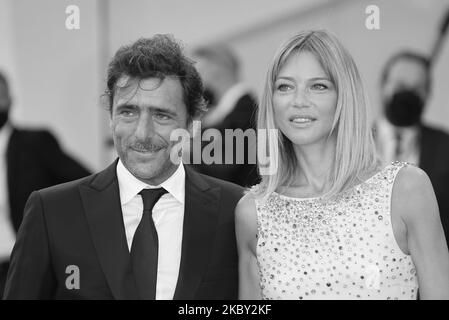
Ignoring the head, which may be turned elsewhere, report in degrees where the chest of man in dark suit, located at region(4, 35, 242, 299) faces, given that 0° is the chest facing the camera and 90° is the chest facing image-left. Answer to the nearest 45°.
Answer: approximately 0°

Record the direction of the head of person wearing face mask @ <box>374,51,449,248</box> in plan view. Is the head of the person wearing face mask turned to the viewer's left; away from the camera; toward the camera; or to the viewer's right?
toward the camera

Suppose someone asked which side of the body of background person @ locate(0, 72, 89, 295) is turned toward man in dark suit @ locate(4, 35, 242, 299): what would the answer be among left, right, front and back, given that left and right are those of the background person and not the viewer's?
front

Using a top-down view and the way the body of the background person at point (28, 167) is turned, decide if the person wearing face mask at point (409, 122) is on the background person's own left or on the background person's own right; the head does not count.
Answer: on the background person's own left

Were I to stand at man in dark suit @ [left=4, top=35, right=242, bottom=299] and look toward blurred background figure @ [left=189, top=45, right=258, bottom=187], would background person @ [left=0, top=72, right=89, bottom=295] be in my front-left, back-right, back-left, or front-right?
front-left

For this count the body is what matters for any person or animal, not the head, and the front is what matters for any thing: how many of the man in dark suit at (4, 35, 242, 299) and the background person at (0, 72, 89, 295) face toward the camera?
2

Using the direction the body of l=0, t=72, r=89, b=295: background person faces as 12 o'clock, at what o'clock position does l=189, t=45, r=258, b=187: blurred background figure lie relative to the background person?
The blurred background figure is roughly at 9 o'clock from the background person.

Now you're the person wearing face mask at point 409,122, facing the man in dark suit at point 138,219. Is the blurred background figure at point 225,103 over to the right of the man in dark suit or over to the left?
right

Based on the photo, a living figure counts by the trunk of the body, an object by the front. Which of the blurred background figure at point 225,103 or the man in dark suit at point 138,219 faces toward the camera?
the man in dark suit

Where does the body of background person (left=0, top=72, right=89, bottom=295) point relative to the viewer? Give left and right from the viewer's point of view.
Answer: facing the viewer
